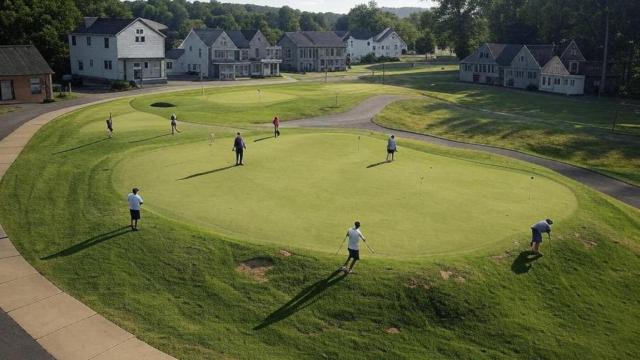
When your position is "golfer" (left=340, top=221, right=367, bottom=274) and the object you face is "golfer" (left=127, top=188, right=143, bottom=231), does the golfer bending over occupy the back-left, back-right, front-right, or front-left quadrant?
back-right

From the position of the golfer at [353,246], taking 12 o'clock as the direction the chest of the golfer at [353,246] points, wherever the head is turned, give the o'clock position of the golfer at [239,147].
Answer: the golfer at [239,147] is roughly at 11 o'clock from the golfer at [353,246].

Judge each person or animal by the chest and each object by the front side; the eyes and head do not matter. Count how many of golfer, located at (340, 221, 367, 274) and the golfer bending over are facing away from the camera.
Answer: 1

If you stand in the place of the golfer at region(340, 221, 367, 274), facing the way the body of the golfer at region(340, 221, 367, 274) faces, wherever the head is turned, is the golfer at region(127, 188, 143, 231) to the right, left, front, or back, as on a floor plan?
left

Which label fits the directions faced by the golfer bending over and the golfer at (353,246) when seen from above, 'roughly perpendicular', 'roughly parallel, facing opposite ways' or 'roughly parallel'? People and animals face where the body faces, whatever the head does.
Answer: roughly perpendicular

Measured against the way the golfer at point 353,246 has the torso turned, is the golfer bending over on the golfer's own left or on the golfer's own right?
on the golfer's own right

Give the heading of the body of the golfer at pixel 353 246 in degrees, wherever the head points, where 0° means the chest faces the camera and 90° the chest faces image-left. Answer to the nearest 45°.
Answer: approximately 180°

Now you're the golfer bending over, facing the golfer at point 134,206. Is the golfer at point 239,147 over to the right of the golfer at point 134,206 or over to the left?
right

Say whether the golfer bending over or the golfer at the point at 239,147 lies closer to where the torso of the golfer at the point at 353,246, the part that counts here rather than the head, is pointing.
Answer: the golfer
